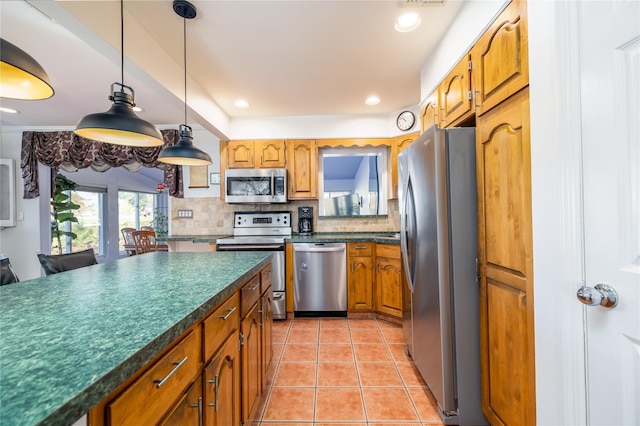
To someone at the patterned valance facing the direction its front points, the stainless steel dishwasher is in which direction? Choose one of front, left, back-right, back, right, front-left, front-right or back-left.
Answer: front-left

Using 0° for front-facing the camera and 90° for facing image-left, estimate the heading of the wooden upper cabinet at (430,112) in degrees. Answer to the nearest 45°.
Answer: approximately 90°

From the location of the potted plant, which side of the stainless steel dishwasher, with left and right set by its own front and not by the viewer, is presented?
right

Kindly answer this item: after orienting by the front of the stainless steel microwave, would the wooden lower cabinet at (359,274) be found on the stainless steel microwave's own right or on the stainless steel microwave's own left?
on the stainless steel microwave's own left

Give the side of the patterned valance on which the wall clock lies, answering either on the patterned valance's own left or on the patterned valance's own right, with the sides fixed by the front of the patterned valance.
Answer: on the patterned valance's own left

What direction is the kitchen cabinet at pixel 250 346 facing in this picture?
to the viewer's right
